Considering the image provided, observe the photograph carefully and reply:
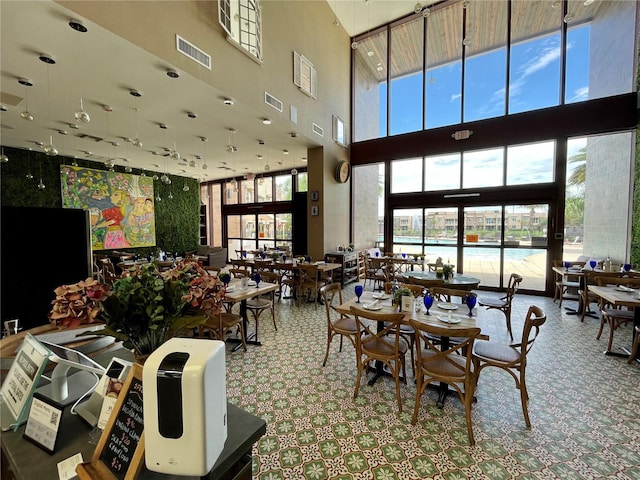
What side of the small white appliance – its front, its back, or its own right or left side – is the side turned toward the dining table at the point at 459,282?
back

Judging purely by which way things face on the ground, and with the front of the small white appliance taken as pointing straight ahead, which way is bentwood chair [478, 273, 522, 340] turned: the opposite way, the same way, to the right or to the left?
to the right

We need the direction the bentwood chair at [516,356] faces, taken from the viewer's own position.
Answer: facing to the left of the viewer

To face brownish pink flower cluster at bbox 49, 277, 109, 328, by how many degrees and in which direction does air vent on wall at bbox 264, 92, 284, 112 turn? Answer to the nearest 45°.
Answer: approximately 45° to its right

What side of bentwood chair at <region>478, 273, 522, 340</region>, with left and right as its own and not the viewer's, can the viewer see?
left

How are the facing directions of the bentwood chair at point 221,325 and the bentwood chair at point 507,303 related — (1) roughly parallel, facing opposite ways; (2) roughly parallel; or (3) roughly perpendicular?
roughly perpendicular

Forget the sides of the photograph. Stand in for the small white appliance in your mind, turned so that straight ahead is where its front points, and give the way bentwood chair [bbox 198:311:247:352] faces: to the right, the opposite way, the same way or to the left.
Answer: the opposite way

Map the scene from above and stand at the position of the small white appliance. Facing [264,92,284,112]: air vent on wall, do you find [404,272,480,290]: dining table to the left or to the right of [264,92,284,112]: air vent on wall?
right

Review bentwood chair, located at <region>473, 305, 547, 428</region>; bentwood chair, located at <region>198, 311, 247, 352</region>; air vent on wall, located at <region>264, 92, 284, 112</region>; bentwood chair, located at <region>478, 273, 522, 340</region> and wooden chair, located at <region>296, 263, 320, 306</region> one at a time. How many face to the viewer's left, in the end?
2

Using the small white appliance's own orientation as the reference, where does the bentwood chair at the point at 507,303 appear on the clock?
The bentwood chair is roughly at 7 o'clock from the small white appliance.
